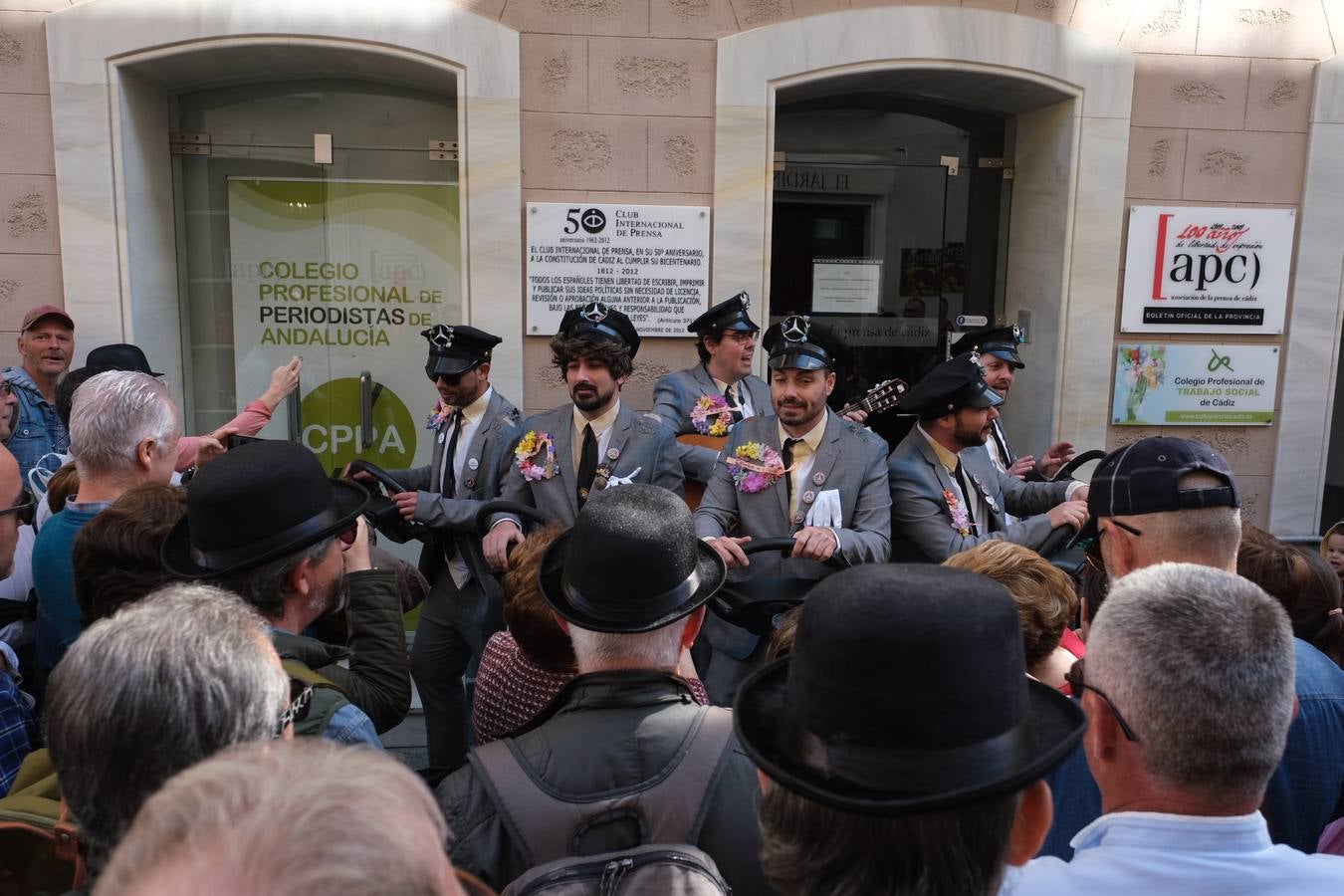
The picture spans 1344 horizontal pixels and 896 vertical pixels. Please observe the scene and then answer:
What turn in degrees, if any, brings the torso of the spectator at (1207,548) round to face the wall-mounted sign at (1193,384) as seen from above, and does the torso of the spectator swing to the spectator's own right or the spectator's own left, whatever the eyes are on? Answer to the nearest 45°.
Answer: approximately 45° to the spectator's own right

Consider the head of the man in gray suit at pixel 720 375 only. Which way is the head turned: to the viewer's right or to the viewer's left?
to the viewer's right

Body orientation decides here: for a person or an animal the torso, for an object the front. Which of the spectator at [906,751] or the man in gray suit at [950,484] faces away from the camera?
the spectator

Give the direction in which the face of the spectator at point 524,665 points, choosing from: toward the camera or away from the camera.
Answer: away from the camera

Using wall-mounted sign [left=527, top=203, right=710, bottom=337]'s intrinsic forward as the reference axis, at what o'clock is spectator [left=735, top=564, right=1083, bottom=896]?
The spectator is roughly at 12 o'clock from the wall-mounted sign.

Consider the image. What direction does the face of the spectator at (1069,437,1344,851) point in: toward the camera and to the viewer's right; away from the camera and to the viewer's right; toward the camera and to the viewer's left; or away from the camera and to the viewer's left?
away from the camera and to the viewer's left

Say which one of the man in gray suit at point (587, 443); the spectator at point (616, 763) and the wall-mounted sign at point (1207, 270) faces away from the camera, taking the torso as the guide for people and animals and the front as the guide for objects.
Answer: the spectator

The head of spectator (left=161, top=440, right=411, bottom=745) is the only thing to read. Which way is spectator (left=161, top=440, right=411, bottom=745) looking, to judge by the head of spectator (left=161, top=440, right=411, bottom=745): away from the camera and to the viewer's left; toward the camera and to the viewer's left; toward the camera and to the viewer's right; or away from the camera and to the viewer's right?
away from the camera and to the viewer's right

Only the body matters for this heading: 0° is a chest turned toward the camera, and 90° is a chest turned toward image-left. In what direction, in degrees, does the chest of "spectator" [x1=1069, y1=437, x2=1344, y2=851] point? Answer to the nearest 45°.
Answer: approximately 135°

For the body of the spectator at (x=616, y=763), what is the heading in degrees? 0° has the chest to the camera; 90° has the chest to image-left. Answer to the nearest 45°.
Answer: approximately 180°
